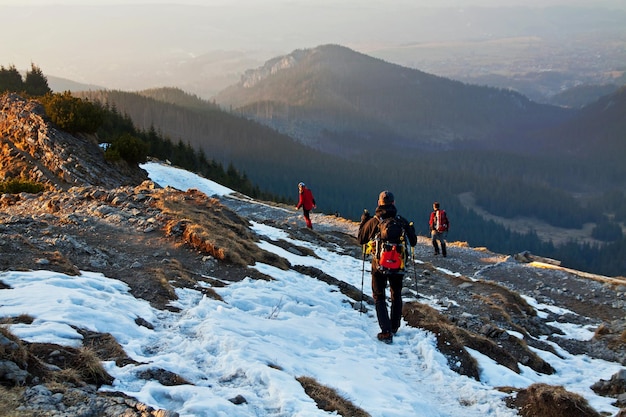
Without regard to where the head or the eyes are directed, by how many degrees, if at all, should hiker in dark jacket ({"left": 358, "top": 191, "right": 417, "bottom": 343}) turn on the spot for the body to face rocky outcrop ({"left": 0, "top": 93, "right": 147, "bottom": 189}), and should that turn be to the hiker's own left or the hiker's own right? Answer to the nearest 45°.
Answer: approximately 45° to the hiker's own left

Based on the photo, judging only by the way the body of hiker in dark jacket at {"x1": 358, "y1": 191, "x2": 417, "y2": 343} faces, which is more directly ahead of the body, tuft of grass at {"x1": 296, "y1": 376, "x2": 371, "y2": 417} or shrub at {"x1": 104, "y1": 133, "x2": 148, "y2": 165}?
the shrub

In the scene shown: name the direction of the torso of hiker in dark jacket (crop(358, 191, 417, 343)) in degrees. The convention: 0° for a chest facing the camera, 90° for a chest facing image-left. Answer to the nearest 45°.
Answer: approximately 180°

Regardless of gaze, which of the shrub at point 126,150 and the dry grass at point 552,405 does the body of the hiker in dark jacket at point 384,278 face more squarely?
the shrub

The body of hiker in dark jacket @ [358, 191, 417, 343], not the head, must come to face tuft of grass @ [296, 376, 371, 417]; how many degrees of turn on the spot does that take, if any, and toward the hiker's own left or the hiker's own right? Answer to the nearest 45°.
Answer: approximately 180°
